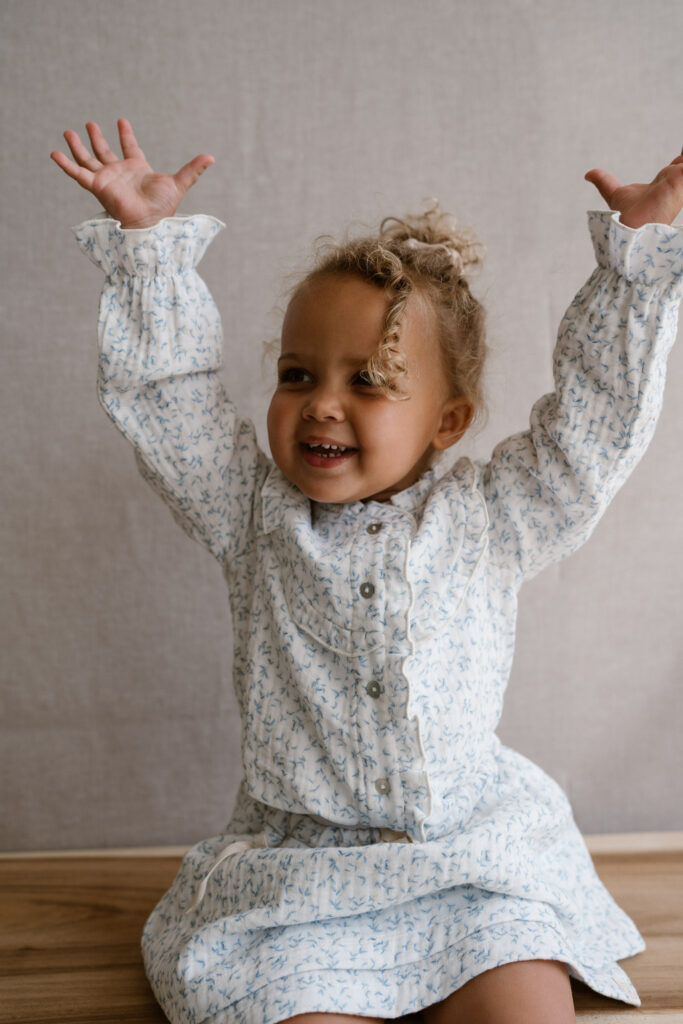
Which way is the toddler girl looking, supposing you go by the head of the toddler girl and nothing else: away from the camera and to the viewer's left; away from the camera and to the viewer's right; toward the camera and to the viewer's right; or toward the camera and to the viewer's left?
toward the camera and to the viewer's left

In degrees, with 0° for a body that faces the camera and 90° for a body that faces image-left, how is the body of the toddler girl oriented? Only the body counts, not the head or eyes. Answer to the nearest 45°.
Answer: approximately 0°
